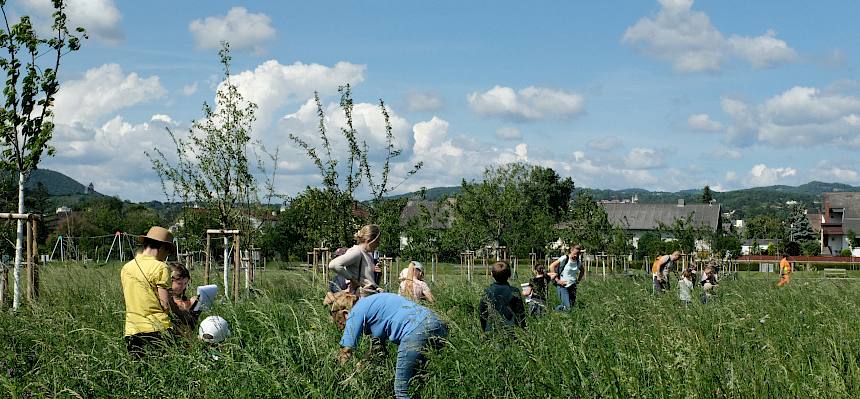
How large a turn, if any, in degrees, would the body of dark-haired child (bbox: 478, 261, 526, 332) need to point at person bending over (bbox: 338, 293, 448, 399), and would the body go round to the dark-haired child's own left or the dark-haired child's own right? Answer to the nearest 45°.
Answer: approximately 180°

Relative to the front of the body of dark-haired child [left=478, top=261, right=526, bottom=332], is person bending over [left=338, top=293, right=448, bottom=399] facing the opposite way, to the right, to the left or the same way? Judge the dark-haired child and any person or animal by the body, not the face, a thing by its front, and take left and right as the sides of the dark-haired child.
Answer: to the left

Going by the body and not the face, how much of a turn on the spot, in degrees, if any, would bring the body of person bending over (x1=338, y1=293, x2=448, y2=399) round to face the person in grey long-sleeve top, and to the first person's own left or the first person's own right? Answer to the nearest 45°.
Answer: approximately 90° to the first person's own right

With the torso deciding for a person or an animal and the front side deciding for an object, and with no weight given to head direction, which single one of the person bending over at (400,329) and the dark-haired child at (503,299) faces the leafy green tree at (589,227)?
the dark-haired child

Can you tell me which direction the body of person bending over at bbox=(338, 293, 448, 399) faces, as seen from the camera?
to the viewer's left

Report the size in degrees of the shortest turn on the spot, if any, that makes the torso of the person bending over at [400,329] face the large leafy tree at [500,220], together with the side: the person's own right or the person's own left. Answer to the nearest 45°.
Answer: approximately 90° to the person's own right

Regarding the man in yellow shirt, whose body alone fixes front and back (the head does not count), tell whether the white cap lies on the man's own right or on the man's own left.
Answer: on the man's own right

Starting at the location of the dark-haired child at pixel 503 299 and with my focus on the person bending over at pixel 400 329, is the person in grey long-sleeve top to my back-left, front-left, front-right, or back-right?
front-right

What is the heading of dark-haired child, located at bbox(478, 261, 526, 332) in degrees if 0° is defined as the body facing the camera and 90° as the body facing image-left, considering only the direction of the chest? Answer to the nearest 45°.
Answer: approximately 180°

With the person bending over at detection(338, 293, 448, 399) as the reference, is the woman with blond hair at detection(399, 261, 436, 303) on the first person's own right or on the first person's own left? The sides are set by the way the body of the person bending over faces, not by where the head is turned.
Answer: on the first person's own right

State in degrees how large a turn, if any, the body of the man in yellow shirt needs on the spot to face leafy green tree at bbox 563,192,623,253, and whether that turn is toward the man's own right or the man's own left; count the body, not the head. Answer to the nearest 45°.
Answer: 0° — they already face it

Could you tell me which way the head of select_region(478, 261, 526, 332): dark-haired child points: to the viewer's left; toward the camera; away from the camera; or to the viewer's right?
away from the camera

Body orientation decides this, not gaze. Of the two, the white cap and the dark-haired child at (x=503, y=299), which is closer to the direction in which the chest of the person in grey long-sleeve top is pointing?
the dark-haired child
